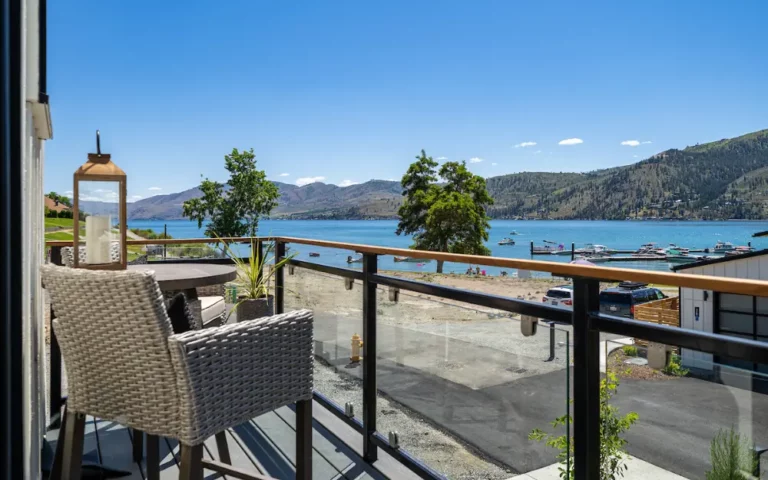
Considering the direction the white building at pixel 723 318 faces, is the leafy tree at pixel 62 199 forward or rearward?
forward

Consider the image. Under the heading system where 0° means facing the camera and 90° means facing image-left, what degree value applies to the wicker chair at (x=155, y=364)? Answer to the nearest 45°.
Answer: approximately 225°

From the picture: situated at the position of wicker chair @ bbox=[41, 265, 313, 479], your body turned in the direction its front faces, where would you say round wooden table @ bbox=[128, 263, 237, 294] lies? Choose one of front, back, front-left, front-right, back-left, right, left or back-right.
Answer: front-left

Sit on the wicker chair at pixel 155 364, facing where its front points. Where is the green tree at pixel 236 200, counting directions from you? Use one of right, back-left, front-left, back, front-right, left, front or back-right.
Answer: front-left

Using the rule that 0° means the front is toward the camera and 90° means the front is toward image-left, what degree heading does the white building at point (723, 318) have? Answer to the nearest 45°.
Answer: approximately 45°

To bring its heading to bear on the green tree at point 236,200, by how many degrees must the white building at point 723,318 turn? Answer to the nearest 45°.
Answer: approximately 90° to its right

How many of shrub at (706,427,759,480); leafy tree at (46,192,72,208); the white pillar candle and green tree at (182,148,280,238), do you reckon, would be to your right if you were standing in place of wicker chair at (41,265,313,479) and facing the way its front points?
1
